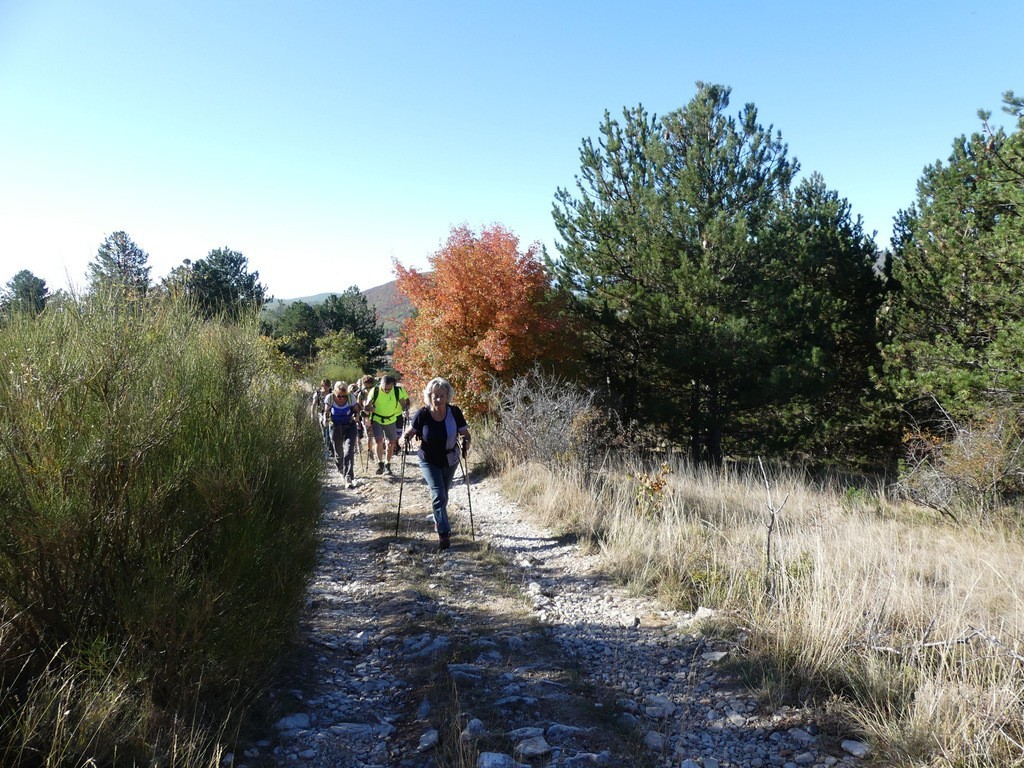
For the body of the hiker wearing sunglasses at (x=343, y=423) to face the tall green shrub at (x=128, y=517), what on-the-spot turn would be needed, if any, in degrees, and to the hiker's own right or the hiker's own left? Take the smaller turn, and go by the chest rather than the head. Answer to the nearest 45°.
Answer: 0° — they already face it

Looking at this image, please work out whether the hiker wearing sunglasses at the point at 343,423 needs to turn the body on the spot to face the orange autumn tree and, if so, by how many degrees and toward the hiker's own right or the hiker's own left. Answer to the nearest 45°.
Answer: approximately 135° to the hiker's own left

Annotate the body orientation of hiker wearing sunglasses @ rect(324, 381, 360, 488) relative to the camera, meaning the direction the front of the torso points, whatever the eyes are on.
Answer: toward the camera

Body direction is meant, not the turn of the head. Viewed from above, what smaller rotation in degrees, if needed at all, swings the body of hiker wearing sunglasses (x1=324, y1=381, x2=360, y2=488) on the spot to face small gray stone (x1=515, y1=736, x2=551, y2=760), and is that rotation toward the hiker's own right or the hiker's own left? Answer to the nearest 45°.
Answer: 0° — they already face it

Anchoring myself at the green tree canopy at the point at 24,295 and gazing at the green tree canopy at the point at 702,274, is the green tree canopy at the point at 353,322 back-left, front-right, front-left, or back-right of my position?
front-left

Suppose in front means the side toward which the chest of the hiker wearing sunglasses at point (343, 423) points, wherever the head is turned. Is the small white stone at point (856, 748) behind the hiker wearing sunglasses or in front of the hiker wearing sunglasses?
in front

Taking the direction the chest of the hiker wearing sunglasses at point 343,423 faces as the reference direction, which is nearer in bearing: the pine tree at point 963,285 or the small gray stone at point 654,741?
the small gray stone

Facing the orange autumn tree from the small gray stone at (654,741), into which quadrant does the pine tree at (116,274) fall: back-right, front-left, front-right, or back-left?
front-left

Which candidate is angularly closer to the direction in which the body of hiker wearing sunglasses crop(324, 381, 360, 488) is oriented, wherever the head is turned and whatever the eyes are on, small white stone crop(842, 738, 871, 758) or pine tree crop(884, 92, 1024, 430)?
the small white stone

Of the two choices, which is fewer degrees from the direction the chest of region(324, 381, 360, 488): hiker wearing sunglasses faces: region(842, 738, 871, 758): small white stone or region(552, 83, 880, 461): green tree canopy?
the small white stone

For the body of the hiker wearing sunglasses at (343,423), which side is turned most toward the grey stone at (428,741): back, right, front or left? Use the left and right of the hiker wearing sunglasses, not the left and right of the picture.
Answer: front

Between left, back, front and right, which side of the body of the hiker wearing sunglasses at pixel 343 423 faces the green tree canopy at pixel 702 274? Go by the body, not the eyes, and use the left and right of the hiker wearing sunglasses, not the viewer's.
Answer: left
